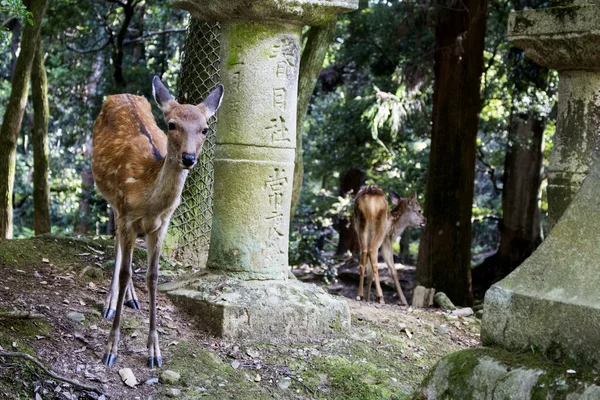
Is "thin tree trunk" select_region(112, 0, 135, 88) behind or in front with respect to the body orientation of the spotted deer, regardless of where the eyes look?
behind

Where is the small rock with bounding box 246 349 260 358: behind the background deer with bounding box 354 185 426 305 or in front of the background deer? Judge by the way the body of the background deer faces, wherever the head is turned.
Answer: behind

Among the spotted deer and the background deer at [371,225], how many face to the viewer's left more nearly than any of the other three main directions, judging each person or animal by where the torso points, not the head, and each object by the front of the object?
0

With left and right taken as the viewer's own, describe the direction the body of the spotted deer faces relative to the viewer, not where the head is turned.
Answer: facing the viewer and to the right of the viewer

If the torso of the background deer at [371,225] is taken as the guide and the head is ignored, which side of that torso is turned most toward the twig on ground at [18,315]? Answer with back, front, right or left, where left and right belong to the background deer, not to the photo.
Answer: back

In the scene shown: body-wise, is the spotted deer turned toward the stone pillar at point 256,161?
no

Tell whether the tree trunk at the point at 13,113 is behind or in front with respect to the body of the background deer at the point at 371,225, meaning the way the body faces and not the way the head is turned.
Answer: behind

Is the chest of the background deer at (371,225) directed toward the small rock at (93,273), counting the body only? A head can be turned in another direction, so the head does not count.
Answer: no

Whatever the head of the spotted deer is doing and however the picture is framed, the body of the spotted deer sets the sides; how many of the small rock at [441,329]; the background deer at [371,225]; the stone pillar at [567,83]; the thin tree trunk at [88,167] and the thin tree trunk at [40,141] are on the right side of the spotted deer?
0

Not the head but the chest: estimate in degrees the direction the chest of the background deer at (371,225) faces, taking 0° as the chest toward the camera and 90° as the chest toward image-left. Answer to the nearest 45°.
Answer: approximately 225°

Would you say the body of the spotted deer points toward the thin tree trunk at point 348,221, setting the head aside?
no

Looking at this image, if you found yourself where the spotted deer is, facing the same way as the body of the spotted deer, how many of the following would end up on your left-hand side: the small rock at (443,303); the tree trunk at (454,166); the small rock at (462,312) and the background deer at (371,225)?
4

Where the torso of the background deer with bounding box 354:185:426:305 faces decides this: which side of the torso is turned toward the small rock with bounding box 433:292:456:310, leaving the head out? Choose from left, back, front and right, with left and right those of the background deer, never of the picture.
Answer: right

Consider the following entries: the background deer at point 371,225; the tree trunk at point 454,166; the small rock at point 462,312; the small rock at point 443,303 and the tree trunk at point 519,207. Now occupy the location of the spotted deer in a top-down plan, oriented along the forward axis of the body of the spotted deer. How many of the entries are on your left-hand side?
5

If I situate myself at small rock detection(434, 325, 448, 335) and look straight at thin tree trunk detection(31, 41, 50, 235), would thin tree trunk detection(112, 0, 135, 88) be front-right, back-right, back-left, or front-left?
front-right
